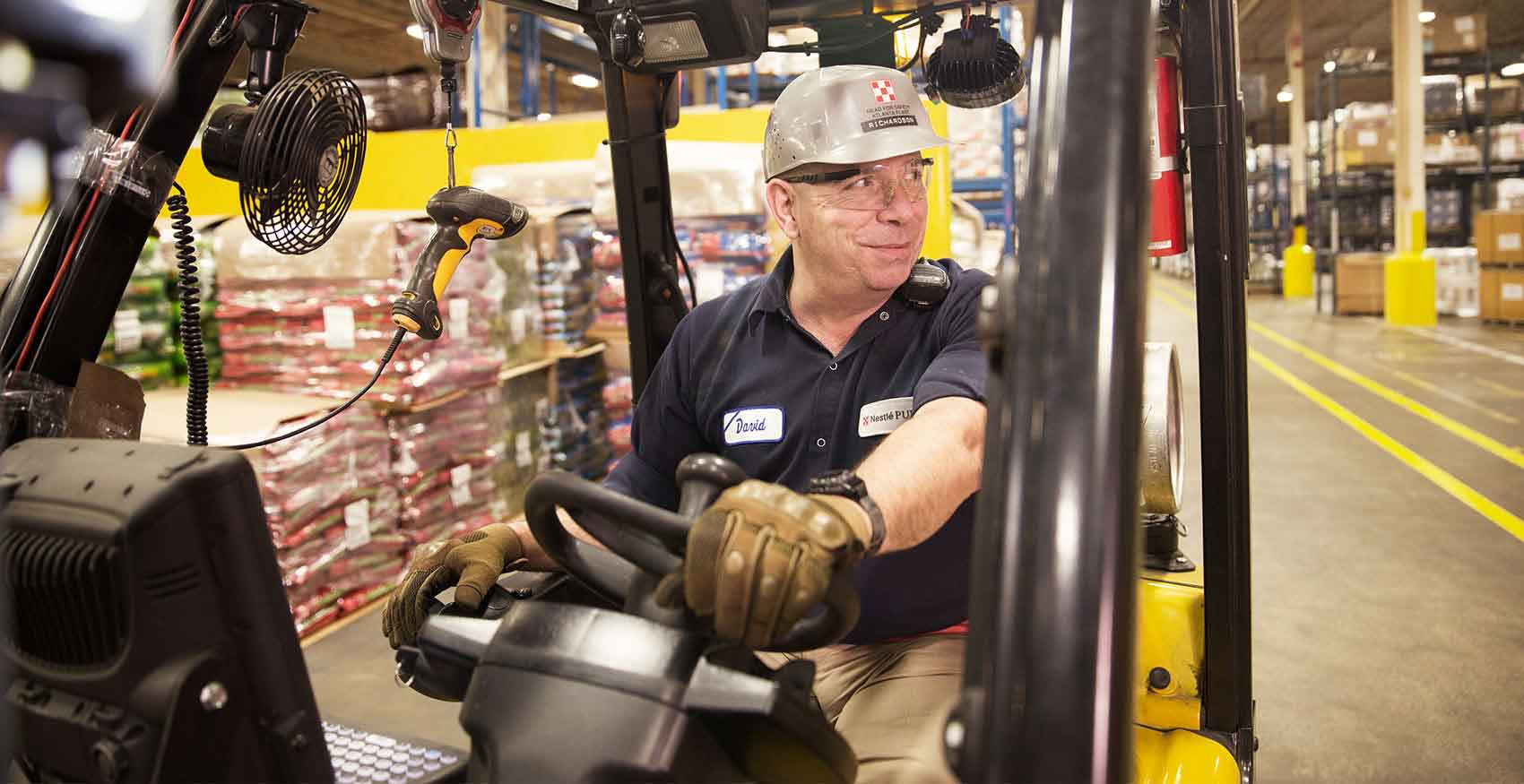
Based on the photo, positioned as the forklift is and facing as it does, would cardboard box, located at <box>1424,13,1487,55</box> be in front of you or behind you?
behind

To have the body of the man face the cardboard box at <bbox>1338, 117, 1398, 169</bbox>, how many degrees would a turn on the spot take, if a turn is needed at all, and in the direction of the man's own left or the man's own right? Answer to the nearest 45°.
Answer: approximately 135° to the man's own left

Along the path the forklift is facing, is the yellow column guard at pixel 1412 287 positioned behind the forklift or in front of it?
behind

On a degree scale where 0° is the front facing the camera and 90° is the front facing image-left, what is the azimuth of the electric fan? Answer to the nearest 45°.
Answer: approximately 315°

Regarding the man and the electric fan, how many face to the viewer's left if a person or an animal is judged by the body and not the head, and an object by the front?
0

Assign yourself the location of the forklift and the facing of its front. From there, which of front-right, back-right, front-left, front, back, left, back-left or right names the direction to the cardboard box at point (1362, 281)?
back

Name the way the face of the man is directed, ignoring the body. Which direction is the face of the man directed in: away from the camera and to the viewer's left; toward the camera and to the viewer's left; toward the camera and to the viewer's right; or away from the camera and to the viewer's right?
toward the camera and to the viewer's right

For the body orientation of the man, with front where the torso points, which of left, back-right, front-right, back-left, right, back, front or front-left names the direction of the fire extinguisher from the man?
left

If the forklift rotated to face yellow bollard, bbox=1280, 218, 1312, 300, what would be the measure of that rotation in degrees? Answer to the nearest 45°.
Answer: approximately 180°

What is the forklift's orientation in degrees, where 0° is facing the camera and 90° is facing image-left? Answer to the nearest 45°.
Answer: approximately 45°

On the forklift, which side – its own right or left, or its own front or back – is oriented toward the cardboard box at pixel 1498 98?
back

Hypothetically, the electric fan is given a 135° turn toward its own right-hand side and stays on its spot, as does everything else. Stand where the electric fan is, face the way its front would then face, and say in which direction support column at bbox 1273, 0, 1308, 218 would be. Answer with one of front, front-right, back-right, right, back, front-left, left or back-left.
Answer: back-right

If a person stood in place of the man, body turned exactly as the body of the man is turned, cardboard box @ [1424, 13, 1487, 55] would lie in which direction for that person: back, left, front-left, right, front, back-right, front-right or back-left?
back-left

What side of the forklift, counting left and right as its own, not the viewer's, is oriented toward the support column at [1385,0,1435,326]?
back

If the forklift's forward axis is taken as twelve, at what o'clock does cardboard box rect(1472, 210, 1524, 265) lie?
The cardboard box is roughly at 6 o'clock from the forklift.

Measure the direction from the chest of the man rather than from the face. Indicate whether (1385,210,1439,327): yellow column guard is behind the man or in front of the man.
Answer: behind

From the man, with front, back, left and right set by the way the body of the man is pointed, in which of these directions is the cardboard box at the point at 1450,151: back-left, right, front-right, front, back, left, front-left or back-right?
back-left
